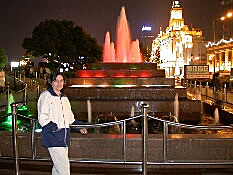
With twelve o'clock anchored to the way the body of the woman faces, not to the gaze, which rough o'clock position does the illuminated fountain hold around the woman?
The illuminated fountain is roughly at 8 o'clock from the woman.

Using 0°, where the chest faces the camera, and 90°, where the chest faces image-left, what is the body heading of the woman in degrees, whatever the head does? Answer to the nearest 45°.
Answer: approximately 315°
